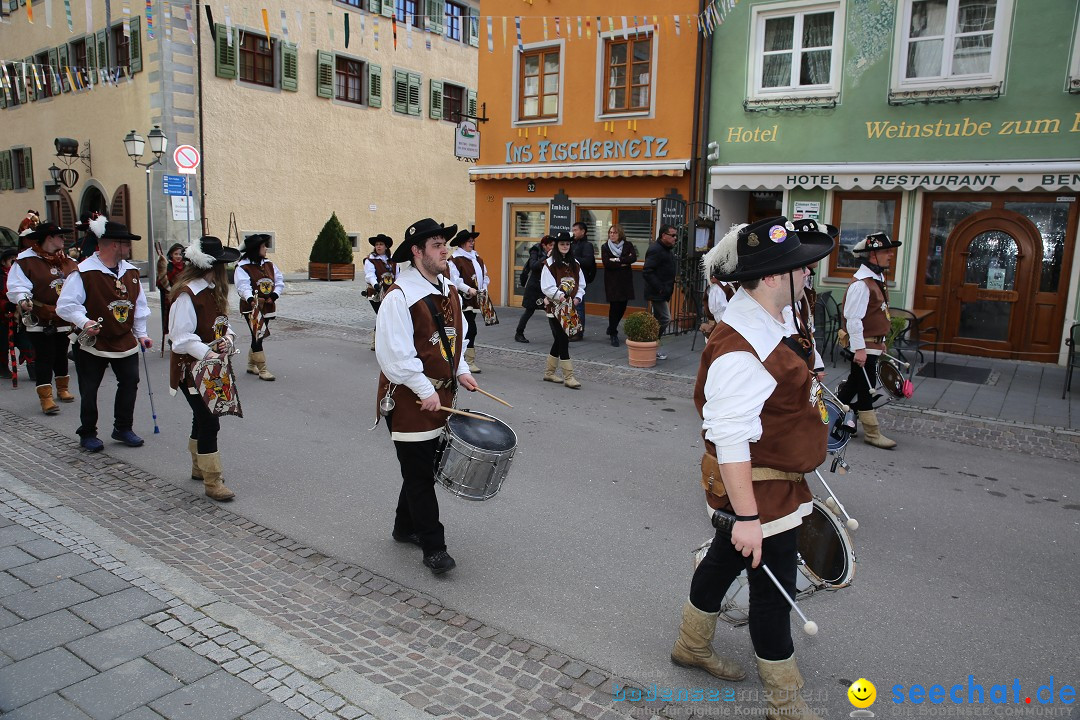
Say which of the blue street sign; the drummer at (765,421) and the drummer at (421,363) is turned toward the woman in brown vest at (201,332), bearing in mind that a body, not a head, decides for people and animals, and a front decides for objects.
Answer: the blue street sign

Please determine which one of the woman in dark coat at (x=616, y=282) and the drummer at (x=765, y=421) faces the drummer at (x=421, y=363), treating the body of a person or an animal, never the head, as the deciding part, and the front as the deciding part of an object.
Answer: the woman in dark coat

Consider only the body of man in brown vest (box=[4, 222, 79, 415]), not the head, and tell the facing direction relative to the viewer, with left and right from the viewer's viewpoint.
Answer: facing the viewer and to the right of the viewer

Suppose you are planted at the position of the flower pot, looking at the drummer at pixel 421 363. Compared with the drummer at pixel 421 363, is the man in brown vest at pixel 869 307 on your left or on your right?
left

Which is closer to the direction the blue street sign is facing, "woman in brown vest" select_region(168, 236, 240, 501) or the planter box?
the woman in brown vest

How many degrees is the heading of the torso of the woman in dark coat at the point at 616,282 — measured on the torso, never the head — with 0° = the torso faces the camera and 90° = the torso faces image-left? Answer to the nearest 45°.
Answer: approximately 0°

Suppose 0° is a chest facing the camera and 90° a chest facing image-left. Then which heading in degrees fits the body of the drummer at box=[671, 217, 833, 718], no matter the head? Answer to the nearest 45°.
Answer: approximately 270°

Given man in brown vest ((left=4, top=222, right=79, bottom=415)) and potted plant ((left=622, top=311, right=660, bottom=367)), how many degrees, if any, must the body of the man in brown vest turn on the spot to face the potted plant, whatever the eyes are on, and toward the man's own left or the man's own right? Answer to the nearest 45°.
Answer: approximately 45° to the man's own left
